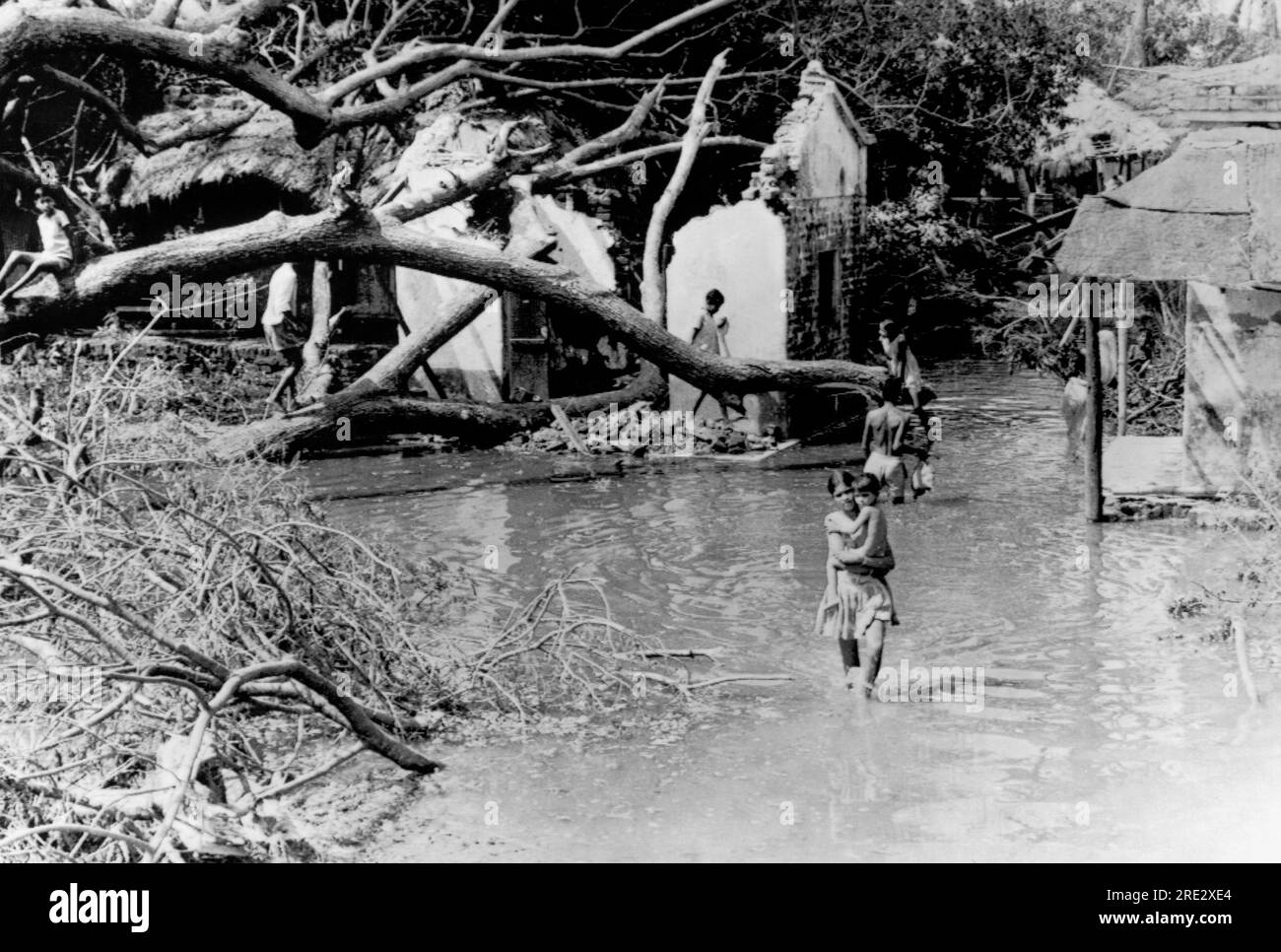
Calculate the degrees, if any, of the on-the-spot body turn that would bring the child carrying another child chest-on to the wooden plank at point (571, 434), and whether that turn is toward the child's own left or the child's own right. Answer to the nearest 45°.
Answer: approximately 180°

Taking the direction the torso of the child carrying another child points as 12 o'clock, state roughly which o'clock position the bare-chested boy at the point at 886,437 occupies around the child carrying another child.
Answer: The bare-chested boy is roughly at 6 o'clock from the child carrying another child.

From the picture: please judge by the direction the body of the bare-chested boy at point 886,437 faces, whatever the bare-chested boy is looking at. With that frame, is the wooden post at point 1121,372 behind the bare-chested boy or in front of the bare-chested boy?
in front

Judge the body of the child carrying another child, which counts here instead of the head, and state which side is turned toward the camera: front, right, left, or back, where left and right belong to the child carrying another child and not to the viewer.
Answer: front
